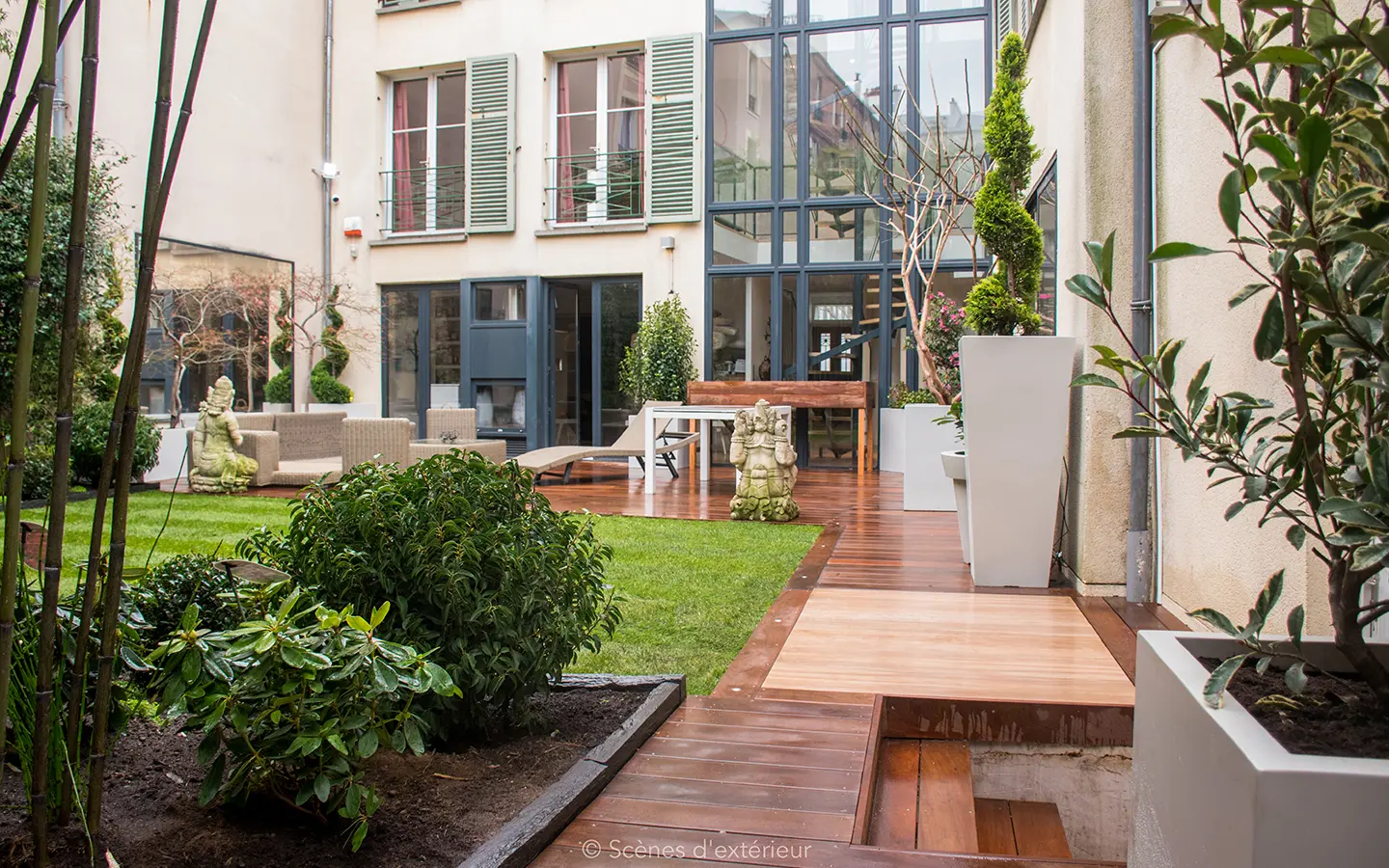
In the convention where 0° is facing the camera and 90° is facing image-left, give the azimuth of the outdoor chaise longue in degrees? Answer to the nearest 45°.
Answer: approximately 90°

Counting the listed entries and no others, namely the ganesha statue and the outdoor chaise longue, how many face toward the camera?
1

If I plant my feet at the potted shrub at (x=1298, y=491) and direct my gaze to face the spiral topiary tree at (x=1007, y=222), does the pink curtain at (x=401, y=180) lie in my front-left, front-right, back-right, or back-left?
front-left

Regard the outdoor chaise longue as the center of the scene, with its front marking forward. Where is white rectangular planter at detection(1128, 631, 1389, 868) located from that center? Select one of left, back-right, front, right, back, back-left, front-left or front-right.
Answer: left

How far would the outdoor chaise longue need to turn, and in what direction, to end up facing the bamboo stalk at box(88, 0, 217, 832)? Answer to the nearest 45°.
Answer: approximately 90° to its left

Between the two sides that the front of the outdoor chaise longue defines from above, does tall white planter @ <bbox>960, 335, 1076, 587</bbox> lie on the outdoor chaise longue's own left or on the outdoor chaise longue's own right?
on the outdoor chaise longue's own left

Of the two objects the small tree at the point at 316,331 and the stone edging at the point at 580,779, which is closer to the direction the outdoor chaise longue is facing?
the small tree

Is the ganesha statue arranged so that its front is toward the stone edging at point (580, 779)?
yes

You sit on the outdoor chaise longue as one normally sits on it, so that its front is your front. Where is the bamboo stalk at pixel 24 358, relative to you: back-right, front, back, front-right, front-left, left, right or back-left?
left

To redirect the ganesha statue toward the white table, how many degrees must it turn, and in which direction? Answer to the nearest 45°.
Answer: approximately 180°

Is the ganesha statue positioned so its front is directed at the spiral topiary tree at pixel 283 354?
no

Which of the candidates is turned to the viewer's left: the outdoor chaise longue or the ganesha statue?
the outdoor chaise longue

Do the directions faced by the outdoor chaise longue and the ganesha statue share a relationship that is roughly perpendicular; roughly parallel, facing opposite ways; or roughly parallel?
roughly perpendicular

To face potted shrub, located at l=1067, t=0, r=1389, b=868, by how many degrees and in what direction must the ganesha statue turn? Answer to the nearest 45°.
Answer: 0° — it already faces it

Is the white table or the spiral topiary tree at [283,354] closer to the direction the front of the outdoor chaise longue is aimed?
the spiral topiary tree

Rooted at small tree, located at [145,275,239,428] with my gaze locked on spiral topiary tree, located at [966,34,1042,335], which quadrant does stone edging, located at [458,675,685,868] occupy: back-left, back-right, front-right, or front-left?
front-right

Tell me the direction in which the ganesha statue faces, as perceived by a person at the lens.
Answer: facing the viewer
